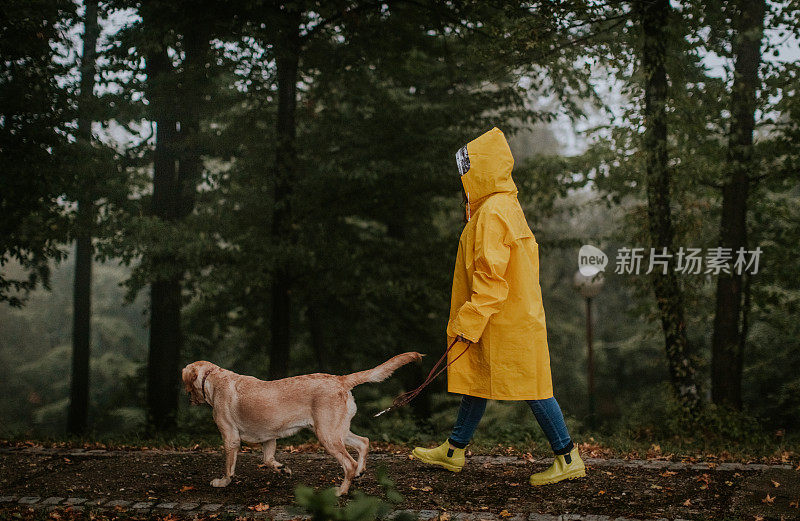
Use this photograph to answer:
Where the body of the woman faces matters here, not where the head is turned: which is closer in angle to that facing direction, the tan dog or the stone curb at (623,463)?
the tan dog

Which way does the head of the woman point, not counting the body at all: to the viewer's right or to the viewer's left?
to the viewer's left

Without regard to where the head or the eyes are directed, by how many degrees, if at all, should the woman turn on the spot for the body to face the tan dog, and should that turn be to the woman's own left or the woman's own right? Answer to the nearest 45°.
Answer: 0° — they already face it

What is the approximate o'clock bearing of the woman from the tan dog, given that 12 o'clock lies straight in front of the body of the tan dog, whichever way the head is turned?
The woman is roughly at 6 o'clock from the tan dog.

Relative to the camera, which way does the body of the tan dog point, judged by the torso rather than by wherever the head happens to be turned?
to the viewer's left

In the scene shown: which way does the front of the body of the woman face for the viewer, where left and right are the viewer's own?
facing to the left of the viewer

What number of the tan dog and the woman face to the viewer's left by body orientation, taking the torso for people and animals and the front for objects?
2
